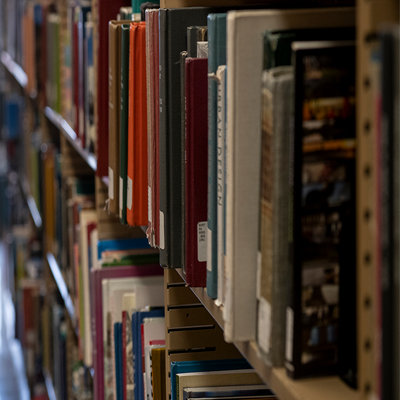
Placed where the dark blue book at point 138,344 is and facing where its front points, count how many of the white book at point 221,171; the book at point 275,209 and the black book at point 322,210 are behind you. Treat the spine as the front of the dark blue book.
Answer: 0

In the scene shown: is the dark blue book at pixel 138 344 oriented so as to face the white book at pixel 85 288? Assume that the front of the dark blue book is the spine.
no
